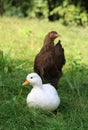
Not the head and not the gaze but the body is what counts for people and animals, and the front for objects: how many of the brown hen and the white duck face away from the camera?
0

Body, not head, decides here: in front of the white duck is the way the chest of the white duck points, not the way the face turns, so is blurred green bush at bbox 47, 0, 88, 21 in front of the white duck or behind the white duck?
behind

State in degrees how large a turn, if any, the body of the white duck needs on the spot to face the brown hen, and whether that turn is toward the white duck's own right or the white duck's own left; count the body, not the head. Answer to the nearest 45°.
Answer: approximately 135° to the white duck's own right

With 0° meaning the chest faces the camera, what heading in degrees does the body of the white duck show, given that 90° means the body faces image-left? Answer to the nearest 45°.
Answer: approximately 45°
